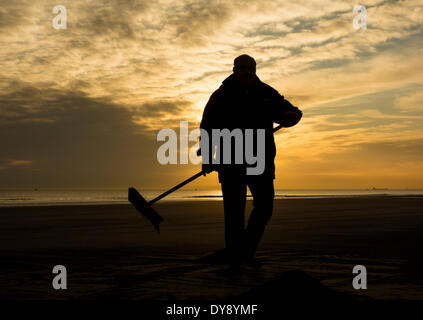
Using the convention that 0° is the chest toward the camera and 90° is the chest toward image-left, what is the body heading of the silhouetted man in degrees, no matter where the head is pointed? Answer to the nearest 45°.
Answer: approximately 0°
